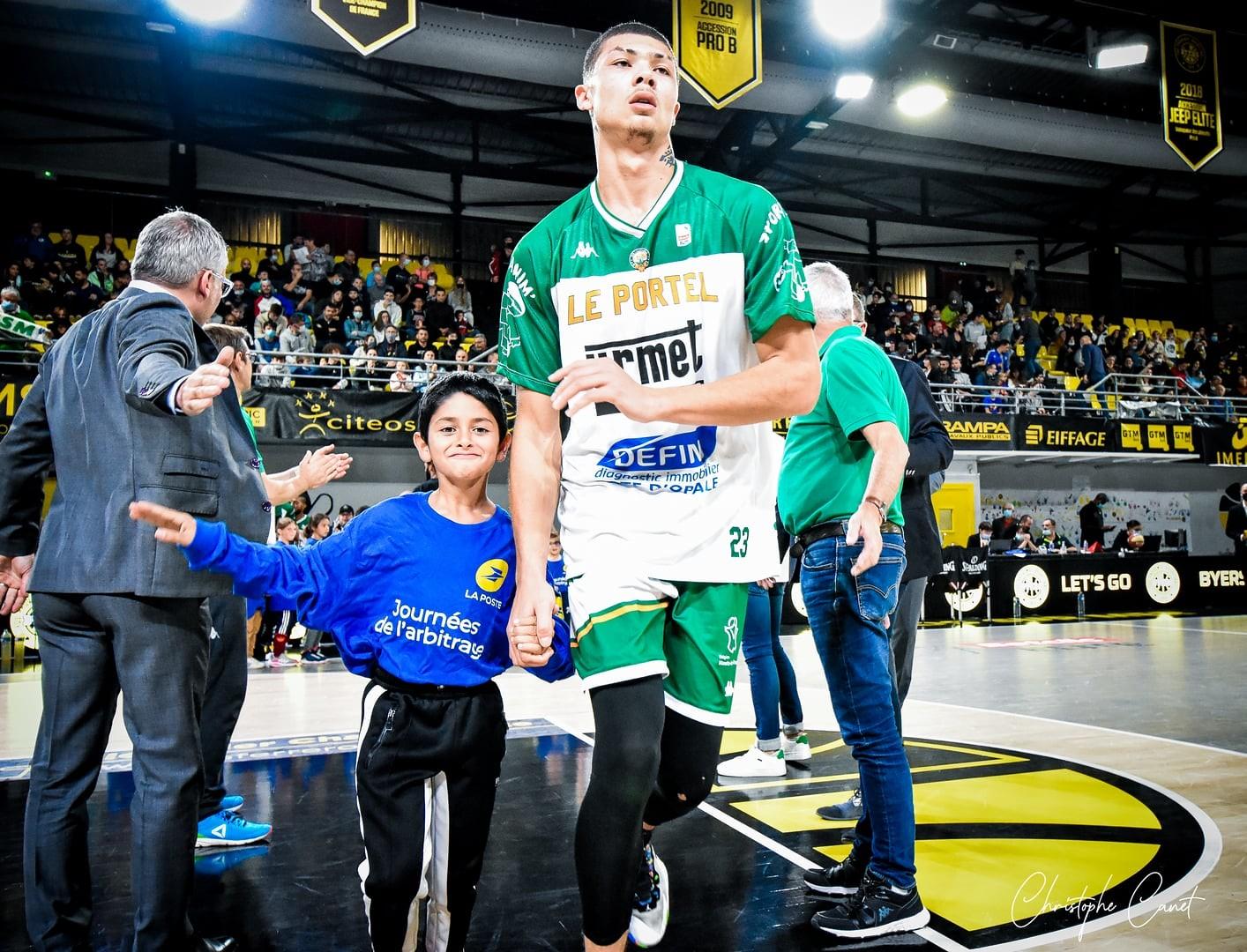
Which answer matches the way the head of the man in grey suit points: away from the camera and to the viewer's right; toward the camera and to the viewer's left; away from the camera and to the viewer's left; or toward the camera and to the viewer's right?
away from the camera and to the viewer's right

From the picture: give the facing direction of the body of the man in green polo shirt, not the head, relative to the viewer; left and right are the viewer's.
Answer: facing to the left of the viewer

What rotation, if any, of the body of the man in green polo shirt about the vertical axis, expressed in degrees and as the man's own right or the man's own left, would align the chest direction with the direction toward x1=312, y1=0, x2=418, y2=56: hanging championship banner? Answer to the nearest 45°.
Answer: approximately 45° to the man's own right

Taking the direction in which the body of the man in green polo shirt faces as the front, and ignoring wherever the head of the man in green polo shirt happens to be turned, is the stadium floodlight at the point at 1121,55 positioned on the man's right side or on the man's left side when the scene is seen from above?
on the man's right side

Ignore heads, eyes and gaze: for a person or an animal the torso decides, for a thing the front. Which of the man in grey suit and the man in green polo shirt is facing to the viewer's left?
the man in green polo shirt

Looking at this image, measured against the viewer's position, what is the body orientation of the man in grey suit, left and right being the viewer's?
facing away from the viewer and to the right of the viewer

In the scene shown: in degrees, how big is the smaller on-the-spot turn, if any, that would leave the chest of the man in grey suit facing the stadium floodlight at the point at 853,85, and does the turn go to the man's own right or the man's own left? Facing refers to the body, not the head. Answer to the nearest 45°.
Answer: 0° — they already face it

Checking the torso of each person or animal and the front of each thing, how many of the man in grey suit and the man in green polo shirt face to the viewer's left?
1
